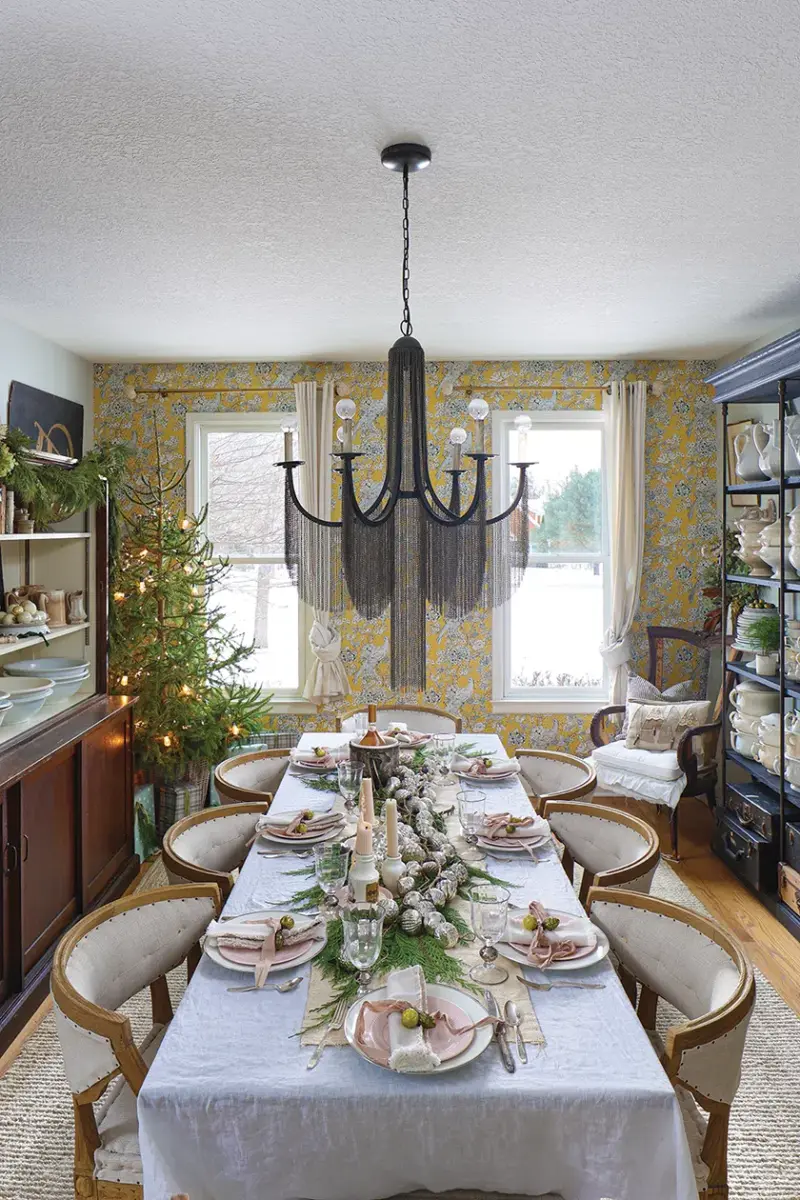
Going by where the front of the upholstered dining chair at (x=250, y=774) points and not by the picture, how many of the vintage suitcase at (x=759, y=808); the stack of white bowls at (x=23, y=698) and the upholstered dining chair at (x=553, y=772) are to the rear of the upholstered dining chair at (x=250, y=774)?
1

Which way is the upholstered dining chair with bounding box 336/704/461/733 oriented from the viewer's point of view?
toward the camera

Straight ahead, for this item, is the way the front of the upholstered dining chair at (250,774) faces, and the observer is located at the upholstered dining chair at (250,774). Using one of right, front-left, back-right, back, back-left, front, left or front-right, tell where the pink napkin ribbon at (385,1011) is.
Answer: right

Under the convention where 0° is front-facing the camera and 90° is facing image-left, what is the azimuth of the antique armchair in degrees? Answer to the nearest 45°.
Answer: approximately 45°

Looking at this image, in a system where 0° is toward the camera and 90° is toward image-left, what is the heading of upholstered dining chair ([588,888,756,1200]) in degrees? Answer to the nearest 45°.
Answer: approximately 90°

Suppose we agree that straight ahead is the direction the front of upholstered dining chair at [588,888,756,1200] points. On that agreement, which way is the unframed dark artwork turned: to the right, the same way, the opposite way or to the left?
the opposite way

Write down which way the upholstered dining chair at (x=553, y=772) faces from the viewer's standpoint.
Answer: facing to the left of the viewer

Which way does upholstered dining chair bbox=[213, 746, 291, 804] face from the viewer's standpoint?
to the viewer's right

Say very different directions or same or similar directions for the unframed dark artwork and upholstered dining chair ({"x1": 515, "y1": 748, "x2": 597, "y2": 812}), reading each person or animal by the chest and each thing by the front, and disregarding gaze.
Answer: very different directions

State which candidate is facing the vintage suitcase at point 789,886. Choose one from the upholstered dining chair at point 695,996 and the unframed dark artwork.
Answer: the unframed dark artwork

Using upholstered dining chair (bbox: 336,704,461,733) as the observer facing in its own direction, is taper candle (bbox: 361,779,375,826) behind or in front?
in front

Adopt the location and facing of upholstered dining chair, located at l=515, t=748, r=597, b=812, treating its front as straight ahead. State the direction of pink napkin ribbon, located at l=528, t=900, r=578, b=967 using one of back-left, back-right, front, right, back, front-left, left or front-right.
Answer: left

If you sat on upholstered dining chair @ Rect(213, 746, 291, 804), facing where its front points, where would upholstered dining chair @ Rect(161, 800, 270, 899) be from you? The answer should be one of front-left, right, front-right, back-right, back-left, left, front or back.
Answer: right

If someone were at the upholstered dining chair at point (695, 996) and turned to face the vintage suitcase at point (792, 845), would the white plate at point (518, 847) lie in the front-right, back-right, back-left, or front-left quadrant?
front-left

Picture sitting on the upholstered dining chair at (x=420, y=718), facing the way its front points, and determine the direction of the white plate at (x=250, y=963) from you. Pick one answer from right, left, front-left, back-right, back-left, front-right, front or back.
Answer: front

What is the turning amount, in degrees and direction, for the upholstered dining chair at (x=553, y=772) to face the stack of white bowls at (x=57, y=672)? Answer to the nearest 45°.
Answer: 0° — it already faces it

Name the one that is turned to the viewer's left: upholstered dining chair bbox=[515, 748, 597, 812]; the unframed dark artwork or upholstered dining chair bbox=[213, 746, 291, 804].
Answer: upholstered dining chair bbox=[515, 748, 597, 812]
